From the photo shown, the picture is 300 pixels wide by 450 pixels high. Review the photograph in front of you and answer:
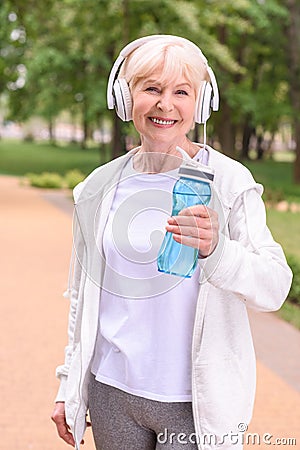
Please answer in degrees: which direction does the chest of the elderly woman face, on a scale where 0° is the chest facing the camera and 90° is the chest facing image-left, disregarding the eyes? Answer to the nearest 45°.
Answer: approximately 0°

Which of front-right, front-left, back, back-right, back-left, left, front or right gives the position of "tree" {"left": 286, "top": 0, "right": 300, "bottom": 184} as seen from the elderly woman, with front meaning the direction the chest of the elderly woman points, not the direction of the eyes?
back
